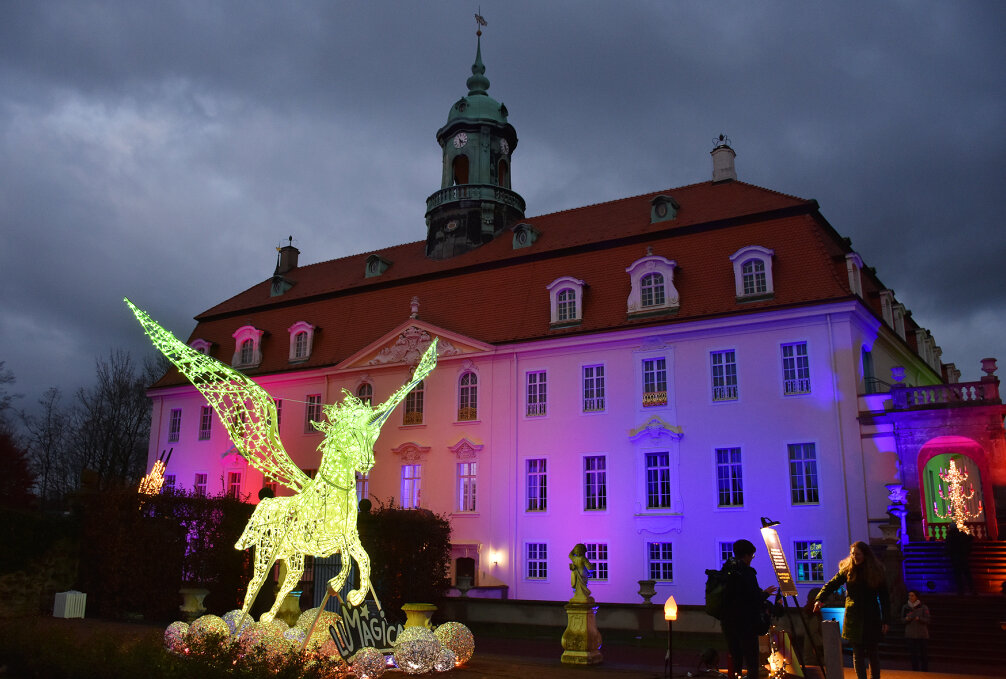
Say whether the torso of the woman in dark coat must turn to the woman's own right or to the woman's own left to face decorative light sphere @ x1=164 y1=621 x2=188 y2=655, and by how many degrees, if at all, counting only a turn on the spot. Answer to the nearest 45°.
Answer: approximately 45° to the woman's own right

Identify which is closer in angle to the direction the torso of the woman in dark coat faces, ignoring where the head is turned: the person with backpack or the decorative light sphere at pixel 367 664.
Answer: the person with backpack

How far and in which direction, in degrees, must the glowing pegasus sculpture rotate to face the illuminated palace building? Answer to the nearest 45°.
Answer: approximately 90° to its left

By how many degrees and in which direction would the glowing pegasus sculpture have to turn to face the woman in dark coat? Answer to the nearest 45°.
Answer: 0° — it already faces them

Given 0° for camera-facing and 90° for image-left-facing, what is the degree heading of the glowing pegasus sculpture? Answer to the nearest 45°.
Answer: approximately 315°

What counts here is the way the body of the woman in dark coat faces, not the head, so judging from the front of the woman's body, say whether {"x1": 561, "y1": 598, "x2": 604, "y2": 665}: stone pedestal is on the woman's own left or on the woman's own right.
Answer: on the woman's own right

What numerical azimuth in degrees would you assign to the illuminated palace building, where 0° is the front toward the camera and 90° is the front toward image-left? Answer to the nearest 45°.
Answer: approximately 45°

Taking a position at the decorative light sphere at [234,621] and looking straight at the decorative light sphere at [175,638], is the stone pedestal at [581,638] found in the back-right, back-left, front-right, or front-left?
back-left

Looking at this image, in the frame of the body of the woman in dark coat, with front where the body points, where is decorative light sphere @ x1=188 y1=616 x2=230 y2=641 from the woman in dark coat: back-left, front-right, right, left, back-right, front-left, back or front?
front-right
